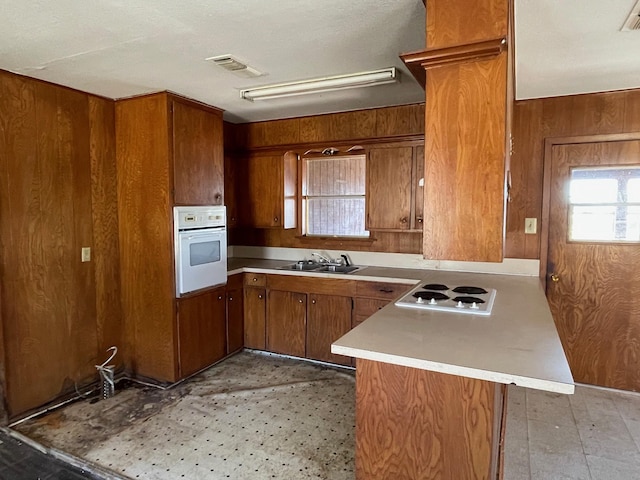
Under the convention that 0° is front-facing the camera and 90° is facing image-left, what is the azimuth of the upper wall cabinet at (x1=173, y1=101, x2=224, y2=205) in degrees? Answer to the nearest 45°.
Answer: approximately 315°

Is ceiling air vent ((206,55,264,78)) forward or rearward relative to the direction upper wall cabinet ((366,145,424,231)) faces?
forward

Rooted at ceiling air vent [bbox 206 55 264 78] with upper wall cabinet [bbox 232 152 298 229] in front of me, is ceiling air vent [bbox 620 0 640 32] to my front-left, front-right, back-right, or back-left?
back-right

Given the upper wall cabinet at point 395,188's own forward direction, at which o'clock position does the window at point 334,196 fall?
The window is roughly at 4 o'clock from the upper wall cabinet.

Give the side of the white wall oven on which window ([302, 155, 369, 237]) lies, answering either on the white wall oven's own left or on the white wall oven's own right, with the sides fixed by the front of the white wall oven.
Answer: on the white wall oven's own left

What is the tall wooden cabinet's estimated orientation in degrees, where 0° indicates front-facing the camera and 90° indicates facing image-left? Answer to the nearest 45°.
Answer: approximately 315°

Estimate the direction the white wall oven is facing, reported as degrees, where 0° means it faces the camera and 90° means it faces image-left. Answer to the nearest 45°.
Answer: approximately 315°

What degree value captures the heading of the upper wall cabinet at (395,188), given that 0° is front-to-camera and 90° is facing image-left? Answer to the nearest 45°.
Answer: approximately 0°

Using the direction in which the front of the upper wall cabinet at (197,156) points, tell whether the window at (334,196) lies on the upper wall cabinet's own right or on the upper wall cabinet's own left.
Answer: on the upper wall cabinet's own left

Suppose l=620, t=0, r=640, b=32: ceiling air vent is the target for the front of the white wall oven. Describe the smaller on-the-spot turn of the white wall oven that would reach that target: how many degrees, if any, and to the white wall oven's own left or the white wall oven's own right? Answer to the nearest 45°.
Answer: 0° — it already faces it
